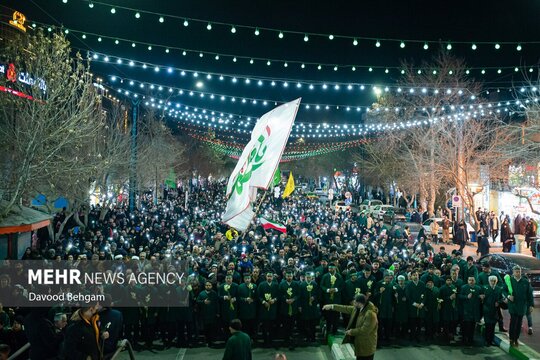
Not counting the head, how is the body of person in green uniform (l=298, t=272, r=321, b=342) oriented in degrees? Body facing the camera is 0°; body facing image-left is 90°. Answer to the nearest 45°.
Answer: approximately 0°

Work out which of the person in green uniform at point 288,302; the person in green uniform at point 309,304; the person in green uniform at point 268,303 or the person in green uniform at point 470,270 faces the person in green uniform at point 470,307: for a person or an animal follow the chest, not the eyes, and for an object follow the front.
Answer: the person in green uniform at point 470,270

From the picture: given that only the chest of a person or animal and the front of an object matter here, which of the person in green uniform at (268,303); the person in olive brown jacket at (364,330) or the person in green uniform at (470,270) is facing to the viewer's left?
the person in olive brown jacket at (364,330)

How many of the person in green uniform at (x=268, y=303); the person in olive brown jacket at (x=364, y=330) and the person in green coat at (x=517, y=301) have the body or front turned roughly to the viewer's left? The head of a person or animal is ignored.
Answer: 1

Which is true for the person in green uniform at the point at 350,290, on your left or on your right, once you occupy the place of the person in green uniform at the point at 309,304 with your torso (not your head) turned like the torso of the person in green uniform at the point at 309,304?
on your left

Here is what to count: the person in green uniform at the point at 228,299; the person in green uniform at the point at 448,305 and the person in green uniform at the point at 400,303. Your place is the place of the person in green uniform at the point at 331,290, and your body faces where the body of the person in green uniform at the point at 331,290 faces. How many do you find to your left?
2

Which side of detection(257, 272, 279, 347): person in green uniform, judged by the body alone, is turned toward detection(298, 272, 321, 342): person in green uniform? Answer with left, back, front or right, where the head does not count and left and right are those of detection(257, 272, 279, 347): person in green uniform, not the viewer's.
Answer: left

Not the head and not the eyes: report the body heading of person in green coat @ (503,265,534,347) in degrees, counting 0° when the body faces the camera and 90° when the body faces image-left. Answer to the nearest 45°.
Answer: approximately 0°

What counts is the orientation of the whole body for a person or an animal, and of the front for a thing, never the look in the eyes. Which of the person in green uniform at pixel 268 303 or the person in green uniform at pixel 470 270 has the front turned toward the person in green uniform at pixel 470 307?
the person in green uniform at pixel 470 270

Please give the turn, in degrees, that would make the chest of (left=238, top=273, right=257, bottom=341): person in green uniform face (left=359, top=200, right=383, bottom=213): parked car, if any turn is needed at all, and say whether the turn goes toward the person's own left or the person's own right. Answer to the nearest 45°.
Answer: approximately 180°

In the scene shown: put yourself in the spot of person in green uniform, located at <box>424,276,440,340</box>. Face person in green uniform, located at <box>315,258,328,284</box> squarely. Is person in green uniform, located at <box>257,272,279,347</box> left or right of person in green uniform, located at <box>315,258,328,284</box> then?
left

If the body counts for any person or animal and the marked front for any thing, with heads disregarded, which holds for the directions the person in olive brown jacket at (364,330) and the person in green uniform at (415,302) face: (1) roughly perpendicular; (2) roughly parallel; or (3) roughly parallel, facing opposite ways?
roughly perpendicular
